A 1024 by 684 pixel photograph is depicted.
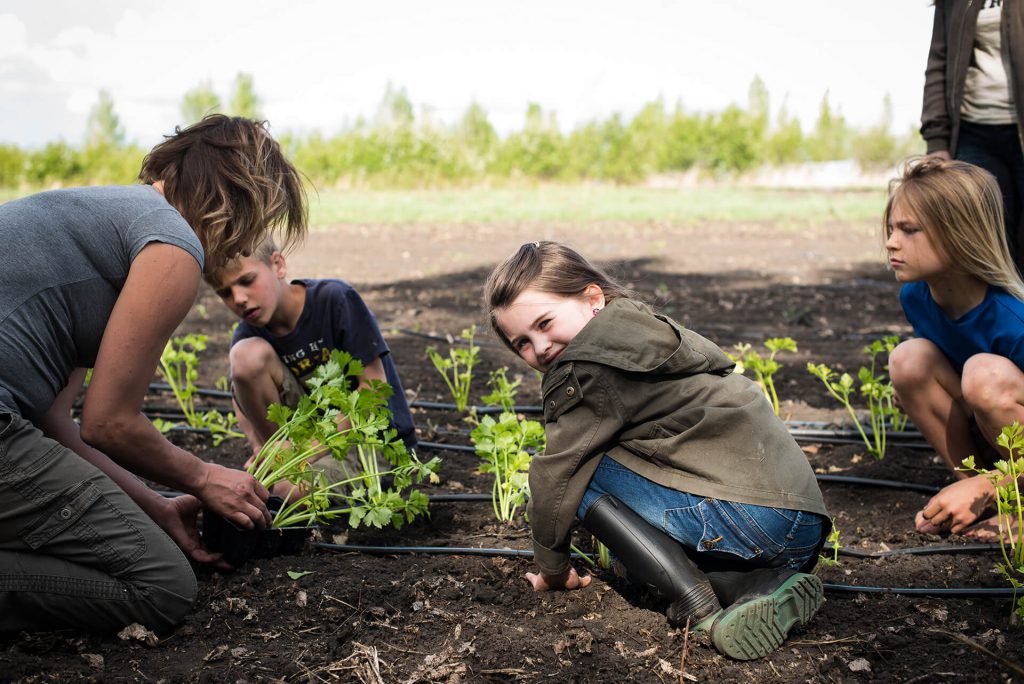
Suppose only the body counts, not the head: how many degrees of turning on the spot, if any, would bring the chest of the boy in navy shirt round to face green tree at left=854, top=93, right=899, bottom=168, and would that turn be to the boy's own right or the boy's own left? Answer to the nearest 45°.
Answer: approximately 180°

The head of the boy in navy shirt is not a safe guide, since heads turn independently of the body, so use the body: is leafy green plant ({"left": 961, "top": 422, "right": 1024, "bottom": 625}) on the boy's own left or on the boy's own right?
on the boy's own left

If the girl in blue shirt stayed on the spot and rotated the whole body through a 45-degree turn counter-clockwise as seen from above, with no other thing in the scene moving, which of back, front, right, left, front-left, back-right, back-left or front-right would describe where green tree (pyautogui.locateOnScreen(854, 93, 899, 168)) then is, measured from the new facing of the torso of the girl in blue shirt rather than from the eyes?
back

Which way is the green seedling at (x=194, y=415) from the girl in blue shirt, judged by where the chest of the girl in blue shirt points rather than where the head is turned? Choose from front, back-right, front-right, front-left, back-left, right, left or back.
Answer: front-right

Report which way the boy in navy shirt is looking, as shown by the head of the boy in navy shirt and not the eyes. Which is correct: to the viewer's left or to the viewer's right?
to the viewer's left

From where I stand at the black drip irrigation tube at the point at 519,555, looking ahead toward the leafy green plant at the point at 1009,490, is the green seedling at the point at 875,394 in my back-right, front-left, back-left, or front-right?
front-left

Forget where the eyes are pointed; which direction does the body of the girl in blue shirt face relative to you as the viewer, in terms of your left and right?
facing the viewer and to the left of the viewer

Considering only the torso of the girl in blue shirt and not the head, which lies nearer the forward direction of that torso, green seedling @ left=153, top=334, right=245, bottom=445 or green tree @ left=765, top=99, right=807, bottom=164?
the green seedling

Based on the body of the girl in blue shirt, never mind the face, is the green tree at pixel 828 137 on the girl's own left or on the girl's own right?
on the girl's own right

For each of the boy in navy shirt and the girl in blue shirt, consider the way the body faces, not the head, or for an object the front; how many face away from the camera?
0

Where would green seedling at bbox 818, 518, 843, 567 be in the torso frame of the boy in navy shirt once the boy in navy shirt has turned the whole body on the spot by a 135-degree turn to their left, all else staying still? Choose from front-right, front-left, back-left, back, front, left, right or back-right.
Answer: front-right

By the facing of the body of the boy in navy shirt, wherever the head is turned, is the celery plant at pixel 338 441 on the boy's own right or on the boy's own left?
on the boy's own left

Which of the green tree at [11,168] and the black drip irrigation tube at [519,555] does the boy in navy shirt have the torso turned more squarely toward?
the black drip irrigation tube

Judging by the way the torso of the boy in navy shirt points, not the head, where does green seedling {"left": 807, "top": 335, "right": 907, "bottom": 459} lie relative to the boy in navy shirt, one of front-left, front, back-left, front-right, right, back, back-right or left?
back-left
